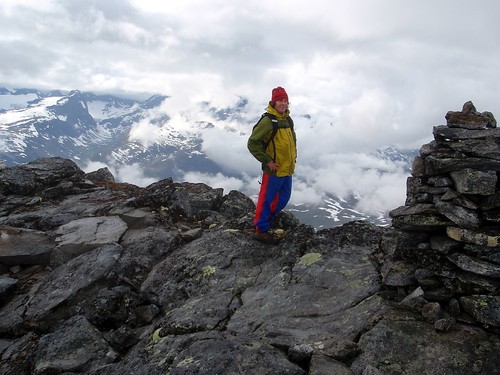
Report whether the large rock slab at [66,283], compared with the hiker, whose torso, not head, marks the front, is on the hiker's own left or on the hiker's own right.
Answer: on the hiker's own right

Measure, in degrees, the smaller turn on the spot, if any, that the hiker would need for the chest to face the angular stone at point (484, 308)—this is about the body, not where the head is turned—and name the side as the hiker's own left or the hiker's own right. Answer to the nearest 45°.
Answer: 0° — they already face it

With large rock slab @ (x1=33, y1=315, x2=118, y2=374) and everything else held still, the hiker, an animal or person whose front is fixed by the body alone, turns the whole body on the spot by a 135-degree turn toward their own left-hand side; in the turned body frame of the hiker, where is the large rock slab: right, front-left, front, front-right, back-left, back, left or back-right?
back-left

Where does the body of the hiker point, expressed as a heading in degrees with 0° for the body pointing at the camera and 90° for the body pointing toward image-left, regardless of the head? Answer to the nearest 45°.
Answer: approximately 315°

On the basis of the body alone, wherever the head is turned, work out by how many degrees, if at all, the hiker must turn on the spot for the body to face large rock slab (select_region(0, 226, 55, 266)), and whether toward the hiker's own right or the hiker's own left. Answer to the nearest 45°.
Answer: approximately 135° to the hiker's own right

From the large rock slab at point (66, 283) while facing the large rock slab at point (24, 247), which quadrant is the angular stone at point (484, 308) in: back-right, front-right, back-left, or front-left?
back-right

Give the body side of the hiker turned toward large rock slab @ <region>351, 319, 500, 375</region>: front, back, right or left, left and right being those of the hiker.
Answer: front

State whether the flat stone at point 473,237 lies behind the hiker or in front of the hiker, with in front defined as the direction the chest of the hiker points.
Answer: in front
